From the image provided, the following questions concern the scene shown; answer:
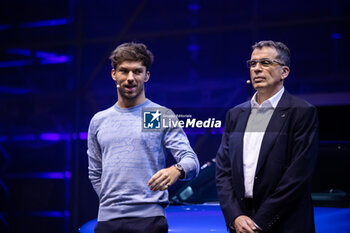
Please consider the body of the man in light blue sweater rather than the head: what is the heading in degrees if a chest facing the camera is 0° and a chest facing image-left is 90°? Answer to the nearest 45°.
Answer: approximately 0°

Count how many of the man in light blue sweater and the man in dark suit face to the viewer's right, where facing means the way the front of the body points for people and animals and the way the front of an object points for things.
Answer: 0

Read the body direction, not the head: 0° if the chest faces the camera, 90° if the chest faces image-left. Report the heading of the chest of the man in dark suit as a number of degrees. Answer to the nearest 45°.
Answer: approximately 45°

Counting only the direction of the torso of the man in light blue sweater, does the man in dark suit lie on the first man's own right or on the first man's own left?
on the first man's own left

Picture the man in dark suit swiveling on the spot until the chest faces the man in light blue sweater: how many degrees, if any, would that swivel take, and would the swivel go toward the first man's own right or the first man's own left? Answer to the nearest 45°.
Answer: approximately 45° to the first man's own right
